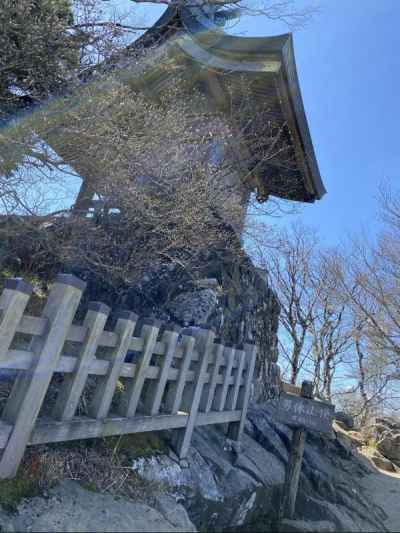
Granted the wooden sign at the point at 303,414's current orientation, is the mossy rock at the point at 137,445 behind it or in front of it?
in front

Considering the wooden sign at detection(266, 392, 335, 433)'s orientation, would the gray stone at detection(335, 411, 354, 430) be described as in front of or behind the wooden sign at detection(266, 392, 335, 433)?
behind

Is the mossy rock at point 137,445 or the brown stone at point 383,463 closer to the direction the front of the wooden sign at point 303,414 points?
the mossy rock

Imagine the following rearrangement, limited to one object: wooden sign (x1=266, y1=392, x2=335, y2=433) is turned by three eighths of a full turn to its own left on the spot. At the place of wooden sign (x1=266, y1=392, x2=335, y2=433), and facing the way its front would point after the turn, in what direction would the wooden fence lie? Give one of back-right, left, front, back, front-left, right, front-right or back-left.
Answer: back

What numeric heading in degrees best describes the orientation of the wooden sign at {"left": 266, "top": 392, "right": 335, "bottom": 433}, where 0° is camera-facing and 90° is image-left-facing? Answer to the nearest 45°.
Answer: approximately 0°

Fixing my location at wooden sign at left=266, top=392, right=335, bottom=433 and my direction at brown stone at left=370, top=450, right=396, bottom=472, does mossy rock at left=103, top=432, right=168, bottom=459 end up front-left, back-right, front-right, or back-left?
back-left

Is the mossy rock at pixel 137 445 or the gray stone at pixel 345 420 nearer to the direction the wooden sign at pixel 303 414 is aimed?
the mossy rock

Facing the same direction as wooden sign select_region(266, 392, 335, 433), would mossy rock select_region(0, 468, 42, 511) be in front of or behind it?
in front

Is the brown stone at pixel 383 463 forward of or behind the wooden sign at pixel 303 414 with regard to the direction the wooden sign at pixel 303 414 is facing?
behind
